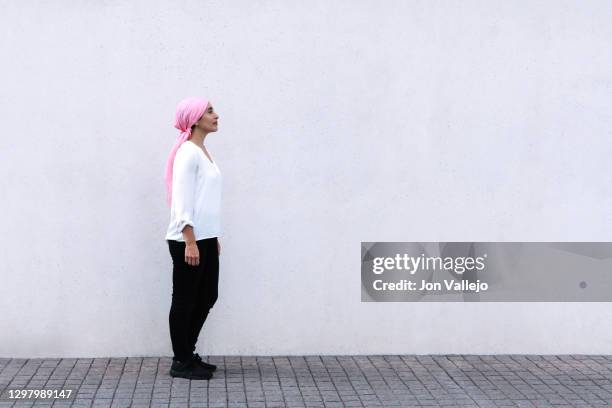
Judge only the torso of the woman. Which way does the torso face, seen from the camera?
to the viewer's right

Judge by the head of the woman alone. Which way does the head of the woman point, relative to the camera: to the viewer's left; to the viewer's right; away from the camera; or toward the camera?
to the viewer's right
